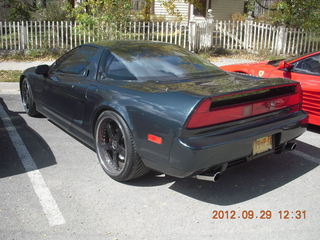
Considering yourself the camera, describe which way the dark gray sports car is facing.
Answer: facing away from the viewer and to the left of the viewer

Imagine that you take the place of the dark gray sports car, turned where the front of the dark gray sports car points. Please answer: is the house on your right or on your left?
on your right

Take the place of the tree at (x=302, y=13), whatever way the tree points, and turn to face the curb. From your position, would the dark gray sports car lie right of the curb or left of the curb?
left

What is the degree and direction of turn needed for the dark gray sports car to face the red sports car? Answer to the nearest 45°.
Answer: approximately 90° to its right

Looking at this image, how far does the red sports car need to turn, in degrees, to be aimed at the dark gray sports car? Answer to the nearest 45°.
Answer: approximately 90° to its left

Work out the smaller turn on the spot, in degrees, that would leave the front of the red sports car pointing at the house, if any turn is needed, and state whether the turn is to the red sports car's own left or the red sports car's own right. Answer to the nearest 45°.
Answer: approximately 45° to the red sports car's own right

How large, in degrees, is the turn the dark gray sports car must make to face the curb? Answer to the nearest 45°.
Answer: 0° — it already faces it

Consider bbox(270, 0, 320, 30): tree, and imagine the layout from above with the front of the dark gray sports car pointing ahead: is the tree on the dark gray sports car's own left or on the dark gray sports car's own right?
on the dark gray sports car's own right

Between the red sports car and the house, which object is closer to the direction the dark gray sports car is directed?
the house

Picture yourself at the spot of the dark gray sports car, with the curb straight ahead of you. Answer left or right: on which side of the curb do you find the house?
right

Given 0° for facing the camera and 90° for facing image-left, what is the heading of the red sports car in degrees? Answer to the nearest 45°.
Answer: approximately 135°
